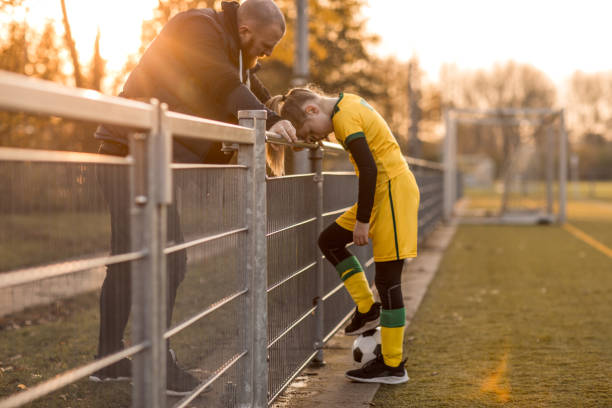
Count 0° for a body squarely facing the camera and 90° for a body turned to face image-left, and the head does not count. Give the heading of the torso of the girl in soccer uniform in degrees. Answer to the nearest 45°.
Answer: approximately 90°

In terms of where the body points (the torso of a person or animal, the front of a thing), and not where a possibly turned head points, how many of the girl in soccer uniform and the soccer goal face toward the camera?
1

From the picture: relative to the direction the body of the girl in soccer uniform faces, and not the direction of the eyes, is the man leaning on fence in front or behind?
in front

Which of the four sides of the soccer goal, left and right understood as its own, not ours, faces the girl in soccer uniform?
front

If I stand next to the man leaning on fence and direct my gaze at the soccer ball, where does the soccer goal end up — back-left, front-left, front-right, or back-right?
front-left

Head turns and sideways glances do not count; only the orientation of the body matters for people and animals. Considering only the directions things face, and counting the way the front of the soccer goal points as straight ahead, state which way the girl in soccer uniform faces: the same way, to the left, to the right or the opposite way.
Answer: to the right

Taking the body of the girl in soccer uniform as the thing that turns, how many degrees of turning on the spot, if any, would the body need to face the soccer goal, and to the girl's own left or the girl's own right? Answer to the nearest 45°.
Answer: approximately 90° to the girl's own right

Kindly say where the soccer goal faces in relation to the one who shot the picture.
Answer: facing the viewer

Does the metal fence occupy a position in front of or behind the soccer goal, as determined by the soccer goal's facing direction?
in front

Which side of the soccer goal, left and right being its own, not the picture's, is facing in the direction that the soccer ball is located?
front

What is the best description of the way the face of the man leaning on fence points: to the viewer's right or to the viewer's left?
to the viewer's right
